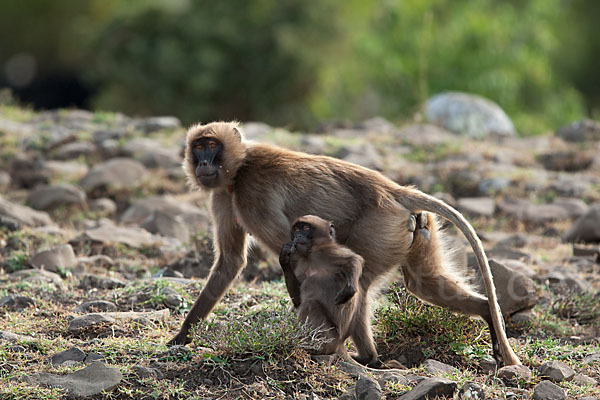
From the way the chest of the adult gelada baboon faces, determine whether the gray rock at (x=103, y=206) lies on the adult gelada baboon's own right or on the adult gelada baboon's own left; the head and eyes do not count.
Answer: on the adult gelada baboon's own right

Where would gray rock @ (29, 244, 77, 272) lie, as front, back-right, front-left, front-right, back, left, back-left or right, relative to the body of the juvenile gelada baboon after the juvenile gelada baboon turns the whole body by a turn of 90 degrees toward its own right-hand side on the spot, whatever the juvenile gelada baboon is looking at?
front

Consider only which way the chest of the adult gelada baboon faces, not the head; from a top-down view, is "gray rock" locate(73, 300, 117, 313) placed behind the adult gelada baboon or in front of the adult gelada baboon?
in front

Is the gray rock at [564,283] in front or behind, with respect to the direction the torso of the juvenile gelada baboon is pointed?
behind

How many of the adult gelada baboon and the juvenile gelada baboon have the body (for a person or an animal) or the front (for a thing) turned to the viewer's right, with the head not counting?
0

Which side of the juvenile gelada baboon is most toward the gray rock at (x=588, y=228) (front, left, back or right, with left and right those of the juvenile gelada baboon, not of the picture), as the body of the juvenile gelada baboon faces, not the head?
back

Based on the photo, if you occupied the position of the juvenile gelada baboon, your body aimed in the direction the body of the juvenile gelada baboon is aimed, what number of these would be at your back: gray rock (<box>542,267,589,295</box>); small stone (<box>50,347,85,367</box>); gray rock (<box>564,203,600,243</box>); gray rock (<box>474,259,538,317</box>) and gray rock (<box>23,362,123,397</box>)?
3

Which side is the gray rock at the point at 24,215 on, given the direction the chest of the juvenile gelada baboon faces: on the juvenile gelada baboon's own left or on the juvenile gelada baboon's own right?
on the juvenile gelada baboon's own right

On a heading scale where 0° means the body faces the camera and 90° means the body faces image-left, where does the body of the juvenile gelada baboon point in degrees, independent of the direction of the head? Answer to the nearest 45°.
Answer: approximately 45°

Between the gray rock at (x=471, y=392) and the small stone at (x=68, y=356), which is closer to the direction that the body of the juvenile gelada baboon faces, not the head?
the small stone

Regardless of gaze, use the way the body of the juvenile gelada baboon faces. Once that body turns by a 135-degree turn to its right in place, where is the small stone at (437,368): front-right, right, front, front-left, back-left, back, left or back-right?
right

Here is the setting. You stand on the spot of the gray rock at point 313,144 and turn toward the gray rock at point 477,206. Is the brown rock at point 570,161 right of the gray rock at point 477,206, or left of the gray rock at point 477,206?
left

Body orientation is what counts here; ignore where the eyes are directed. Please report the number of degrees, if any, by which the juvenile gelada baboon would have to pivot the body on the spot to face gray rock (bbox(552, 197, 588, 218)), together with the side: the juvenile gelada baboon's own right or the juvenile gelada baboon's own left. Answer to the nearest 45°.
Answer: approximately 180°

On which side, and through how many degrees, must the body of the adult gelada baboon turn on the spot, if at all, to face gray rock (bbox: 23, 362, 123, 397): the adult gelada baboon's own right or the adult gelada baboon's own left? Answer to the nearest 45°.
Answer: approximately 45° to the adult gelada baboon's own left

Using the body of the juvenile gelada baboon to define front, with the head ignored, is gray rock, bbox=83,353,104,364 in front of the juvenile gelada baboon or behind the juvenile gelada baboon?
in front

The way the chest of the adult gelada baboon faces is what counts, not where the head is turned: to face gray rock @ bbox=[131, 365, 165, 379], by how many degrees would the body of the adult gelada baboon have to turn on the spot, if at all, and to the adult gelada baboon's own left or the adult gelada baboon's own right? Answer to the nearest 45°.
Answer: approximately 45° to the adult gelada baboon's own left

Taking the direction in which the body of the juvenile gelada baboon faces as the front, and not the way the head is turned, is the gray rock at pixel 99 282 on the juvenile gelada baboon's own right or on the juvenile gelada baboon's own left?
on the juvenile gelada baboon's own right

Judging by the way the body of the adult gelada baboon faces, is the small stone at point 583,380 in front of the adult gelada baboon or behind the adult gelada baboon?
behind

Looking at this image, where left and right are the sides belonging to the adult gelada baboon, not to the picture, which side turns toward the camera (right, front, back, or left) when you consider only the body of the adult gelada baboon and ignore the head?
left
